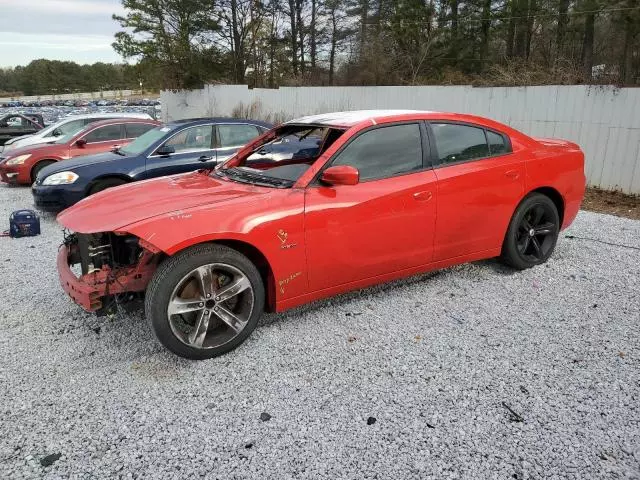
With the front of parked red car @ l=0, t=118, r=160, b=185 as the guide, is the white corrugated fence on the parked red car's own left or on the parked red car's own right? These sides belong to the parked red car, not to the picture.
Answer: on the parked red car's own left

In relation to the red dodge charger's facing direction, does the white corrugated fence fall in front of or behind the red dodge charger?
behind

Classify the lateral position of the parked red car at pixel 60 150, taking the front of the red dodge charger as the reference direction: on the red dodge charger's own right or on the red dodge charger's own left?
on the red dodge charger's own right

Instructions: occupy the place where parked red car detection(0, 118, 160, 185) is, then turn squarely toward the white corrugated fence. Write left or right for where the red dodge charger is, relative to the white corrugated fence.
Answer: right

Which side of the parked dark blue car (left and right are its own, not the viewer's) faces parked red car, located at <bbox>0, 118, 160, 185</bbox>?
right

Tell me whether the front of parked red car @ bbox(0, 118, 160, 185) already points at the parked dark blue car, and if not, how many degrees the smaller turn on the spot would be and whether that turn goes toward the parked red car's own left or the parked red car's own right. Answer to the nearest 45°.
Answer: approximately 45° to the parked red car's own left
